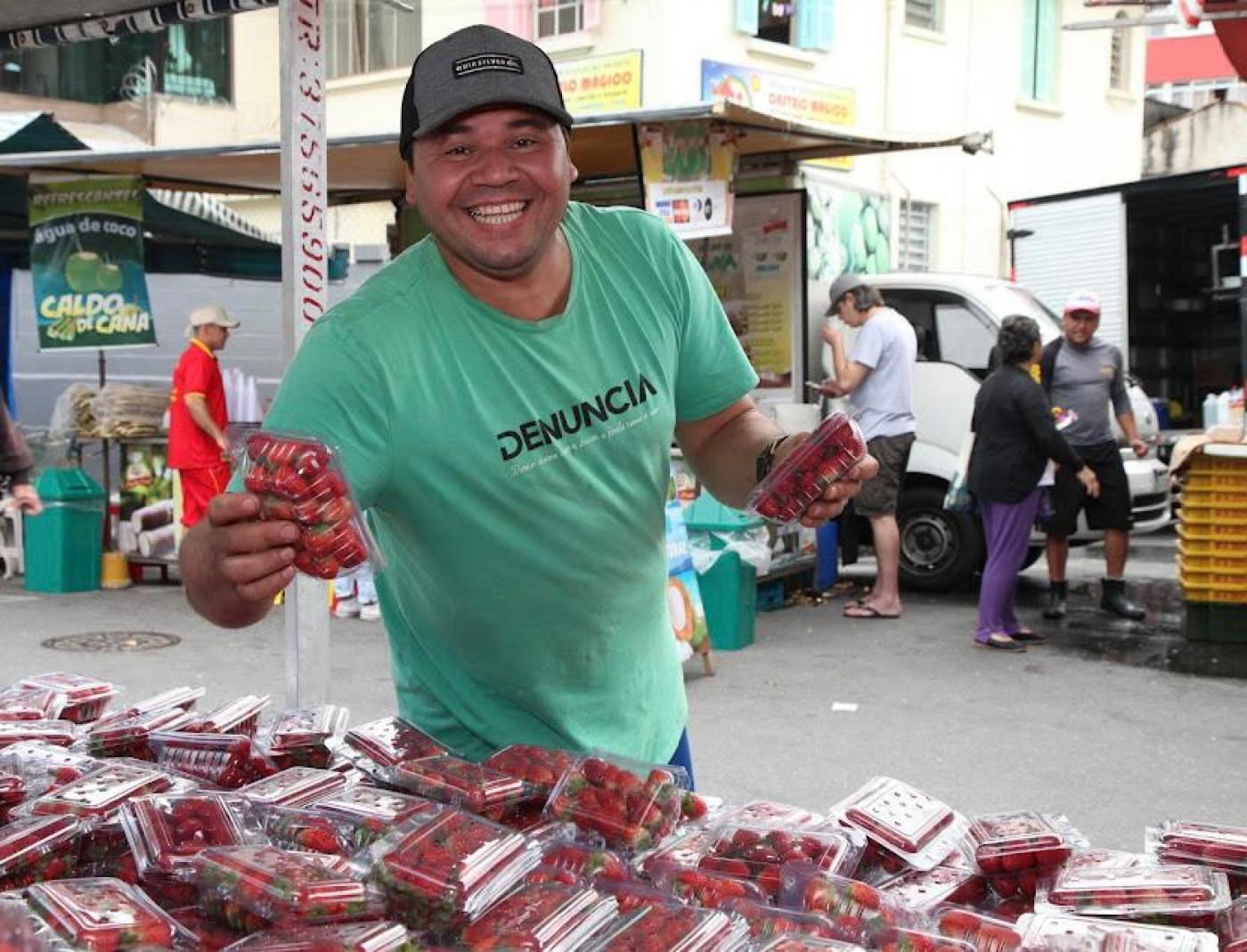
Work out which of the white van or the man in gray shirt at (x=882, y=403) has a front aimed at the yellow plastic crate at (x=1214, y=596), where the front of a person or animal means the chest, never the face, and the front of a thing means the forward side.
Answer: the white van

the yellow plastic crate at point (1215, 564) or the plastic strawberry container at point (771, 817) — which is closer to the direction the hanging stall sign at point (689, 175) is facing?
the plastic strawberry container

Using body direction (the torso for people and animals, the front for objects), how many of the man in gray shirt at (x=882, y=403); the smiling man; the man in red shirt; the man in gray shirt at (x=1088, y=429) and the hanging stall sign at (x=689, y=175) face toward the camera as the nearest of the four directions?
3

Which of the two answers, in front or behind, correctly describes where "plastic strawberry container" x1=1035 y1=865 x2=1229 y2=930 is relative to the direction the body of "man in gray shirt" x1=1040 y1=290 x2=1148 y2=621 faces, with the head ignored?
in front

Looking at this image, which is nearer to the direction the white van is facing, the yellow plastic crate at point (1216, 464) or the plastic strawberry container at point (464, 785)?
the yellow plastic crate

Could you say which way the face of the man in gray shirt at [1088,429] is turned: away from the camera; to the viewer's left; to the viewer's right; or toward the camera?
toward the camera

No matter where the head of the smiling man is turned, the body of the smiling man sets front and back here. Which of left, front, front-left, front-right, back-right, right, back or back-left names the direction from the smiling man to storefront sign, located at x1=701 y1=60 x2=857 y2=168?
back

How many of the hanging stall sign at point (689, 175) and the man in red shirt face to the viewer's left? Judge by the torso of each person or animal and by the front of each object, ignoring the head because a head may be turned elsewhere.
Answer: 0

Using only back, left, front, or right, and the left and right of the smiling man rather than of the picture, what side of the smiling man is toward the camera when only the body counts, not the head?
front

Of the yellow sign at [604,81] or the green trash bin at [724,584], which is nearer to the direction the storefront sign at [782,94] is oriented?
the green trash bin

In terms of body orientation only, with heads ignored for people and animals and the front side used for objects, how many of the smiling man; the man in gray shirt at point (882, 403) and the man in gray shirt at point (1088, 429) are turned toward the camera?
2

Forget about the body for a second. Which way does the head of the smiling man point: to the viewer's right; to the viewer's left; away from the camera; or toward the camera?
toward the camera

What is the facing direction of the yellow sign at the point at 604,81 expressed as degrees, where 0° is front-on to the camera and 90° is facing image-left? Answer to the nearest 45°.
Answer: approximately 45°

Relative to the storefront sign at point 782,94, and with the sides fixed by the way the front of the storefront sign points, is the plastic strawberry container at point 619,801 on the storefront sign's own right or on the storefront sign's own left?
on the storefront sign's own right

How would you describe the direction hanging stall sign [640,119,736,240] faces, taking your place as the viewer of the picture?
facing the viewer

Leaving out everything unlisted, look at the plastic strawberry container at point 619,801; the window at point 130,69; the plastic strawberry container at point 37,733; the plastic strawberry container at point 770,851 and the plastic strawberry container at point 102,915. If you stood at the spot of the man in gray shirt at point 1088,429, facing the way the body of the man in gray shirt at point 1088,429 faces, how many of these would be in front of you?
4

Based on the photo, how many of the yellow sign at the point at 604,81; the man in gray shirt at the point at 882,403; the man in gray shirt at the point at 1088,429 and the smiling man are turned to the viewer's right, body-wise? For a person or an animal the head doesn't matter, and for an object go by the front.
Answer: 0
